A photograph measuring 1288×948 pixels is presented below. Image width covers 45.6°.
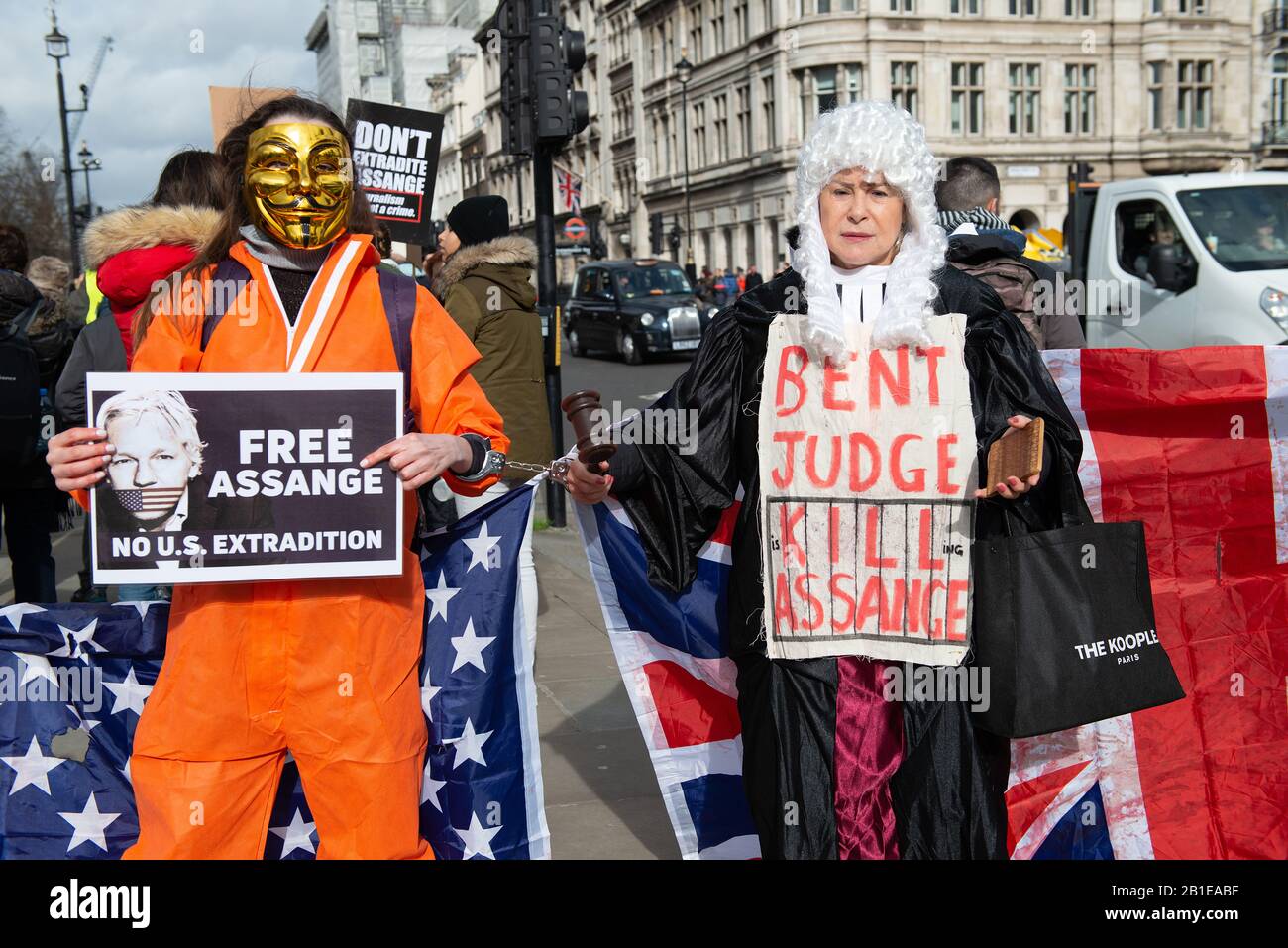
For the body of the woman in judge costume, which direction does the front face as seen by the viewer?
toward the camera

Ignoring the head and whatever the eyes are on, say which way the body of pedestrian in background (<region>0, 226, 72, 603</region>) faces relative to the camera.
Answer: away from the camera

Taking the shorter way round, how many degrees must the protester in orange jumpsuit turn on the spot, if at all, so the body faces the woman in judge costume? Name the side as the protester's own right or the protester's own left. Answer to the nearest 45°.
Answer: approximately 90° to the protester's own left

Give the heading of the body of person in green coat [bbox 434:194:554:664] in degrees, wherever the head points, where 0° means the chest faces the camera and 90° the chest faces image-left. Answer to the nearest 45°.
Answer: approximately 135°

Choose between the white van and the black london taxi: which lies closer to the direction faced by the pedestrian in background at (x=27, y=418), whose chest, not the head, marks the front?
the black london taxi

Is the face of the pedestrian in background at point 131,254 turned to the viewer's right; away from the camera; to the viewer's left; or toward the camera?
away from the camera

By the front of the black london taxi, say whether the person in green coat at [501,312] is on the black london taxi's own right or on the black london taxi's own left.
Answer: on the black london taxi's own right

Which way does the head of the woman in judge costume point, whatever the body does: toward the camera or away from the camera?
toward the camera

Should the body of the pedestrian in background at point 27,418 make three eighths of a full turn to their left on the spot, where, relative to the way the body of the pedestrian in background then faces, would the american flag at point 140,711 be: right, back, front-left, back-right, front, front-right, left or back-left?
front-left

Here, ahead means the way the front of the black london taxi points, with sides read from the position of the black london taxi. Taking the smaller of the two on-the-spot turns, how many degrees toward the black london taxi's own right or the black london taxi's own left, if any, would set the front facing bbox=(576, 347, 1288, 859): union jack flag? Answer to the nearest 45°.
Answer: approximately 45° to the black london taxi's own right

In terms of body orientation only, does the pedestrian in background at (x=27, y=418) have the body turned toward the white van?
no

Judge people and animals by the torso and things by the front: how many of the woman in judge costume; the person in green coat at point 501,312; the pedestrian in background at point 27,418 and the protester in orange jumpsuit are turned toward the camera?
2

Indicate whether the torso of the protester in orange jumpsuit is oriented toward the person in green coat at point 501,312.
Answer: no

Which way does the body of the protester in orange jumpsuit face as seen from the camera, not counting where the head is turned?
toward the camera

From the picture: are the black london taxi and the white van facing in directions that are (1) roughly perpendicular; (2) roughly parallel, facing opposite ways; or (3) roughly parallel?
roughly parallel

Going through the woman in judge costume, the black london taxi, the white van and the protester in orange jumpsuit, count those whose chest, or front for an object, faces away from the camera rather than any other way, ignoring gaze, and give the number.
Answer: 0

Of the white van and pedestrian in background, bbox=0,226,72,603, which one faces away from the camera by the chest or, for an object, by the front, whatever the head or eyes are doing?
the pedestrian in background

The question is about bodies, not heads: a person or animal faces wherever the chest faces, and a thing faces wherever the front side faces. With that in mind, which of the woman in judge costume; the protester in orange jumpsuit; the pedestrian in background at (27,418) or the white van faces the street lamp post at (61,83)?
the pedestrian in background

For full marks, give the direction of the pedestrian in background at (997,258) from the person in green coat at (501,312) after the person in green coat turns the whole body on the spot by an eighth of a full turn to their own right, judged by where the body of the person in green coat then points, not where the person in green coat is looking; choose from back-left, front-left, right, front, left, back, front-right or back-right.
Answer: back-right
